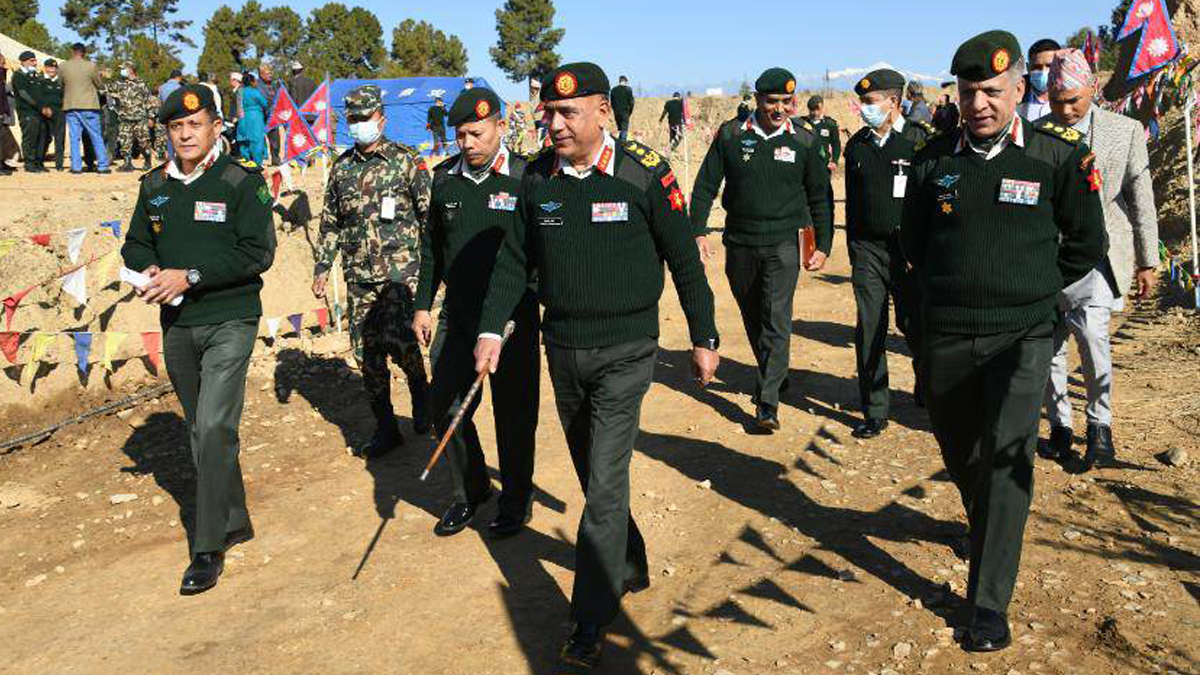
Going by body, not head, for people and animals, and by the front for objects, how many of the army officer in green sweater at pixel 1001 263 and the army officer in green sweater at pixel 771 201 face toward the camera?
2

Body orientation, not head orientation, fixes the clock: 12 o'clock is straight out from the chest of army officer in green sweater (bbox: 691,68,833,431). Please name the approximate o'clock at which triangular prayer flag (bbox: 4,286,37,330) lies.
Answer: The triangular prayer flag is roughly at 3 o'clock from the army officer in green sweater.

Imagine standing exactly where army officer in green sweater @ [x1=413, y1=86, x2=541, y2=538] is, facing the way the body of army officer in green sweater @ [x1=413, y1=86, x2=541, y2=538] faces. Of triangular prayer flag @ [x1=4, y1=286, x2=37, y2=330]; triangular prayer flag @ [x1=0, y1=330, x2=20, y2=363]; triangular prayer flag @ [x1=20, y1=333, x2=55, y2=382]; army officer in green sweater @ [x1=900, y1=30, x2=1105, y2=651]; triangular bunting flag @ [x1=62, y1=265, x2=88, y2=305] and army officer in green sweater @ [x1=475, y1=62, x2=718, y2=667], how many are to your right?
4

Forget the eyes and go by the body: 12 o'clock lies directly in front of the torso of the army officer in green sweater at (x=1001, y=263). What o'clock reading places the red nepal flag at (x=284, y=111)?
The red nepal flag is roughly at 4 o'clock from the army officer in green sweater.

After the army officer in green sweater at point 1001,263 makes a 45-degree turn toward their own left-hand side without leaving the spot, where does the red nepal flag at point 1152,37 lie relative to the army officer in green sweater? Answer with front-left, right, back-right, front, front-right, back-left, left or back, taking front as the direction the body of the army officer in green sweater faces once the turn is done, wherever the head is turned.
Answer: back-left

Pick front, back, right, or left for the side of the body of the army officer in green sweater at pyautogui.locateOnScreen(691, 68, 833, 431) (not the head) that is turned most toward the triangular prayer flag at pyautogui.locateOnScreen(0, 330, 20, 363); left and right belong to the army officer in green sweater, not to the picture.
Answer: right

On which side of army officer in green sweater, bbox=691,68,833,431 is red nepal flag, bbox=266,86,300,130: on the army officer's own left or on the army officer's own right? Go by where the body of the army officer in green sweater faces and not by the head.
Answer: on the army officer's own right

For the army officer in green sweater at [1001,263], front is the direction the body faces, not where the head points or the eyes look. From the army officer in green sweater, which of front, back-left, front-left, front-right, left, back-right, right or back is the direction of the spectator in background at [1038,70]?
back

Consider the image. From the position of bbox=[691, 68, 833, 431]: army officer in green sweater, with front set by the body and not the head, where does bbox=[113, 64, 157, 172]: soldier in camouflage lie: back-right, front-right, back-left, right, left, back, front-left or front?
back-right
